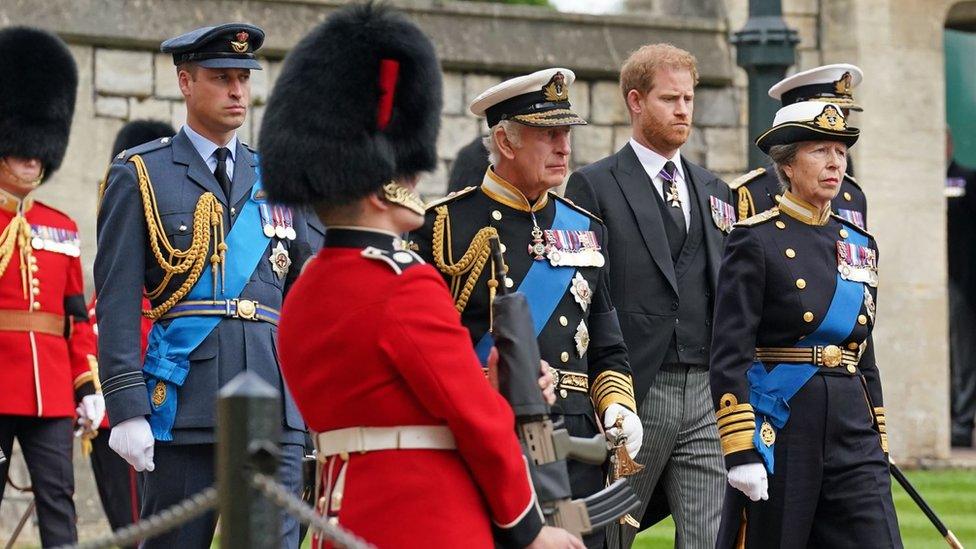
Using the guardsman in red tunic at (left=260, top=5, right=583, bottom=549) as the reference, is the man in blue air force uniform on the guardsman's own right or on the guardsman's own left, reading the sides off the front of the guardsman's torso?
on the guardsman's own left

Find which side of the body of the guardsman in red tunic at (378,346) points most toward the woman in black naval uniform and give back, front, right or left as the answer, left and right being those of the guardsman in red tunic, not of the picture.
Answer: front

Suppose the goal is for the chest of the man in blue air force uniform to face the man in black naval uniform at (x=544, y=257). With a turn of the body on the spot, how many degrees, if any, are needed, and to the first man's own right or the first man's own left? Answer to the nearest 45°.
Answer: approximately 45° to the first man's own left

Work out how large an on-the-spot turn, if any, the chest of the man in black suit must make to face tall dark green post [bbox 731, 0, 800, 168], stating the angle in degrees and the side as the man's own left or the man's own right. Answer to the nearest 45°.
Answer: approximately 135° to the man's own left

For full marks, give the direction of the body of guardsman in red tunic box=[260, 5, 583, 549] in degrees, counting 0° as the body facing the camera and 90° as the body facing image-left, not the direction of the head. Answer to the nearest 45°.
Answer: approximately 225°
